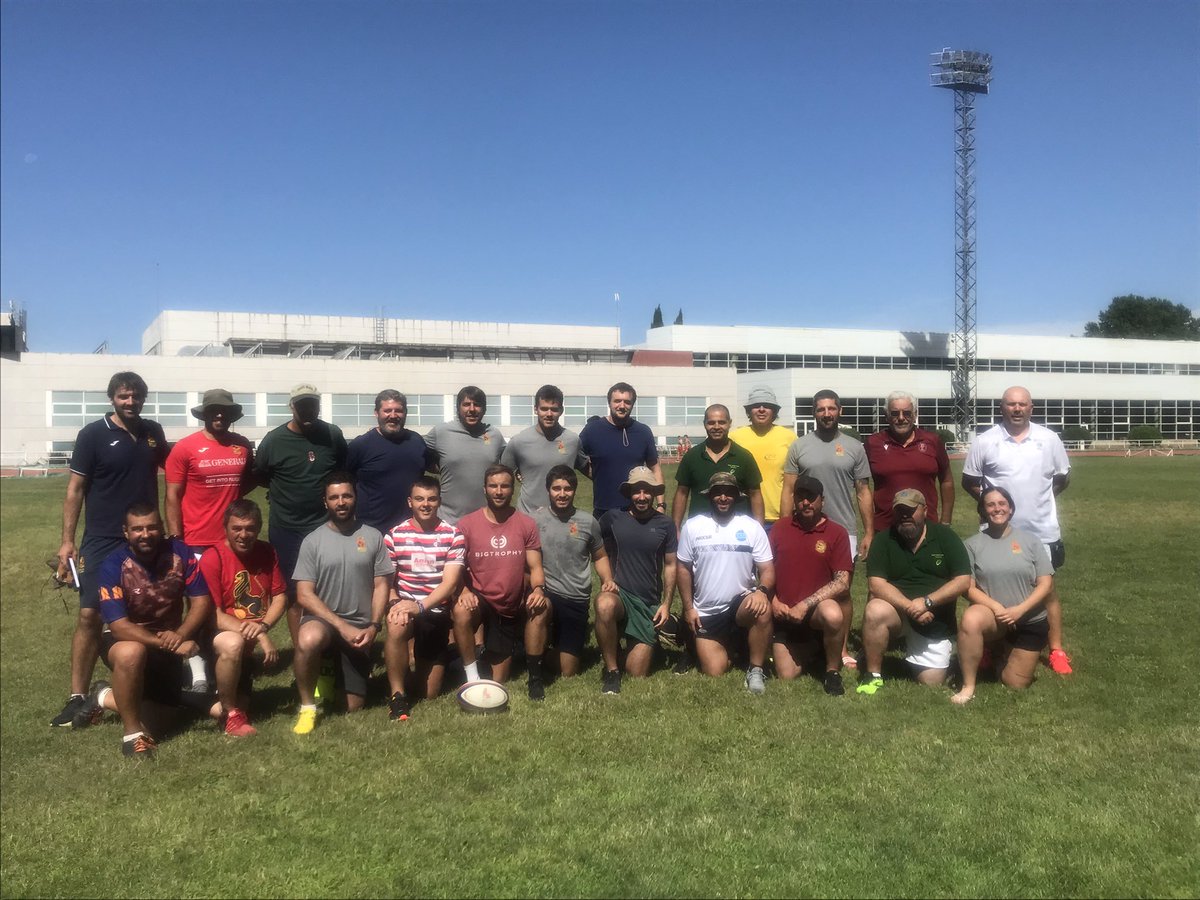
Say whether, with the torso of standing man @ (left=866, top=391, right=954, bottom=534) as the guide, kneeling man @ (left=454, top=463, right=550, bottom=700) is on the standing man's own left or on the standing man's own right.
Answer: on the standing man's own right

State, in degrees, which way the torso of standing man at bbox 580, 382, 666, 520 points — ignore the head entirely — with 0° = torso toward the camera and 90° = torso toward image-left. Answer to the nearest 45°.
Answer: approximately 0°

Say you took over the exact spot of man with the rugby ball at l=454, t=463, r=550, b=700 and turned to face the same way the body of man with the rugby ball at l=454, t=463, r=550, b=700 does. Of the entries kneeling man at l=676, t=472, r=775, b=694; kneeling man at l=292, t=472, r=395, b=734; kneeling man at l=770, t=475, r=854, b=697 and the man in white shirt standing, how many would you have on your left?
3

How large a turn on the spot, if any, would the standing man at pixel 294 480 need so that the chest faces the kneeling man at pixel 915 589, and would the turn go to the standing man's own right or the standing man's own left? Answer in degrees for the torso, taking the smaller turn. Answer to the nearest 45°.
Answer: approximately 90° to the standing man's own left
